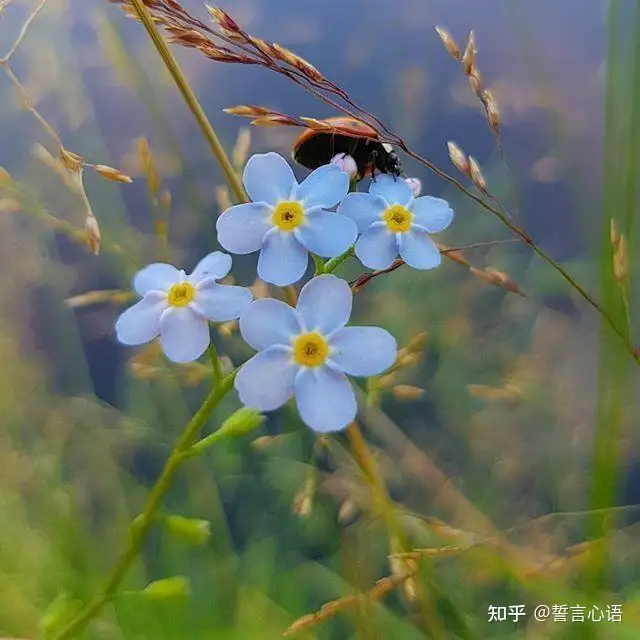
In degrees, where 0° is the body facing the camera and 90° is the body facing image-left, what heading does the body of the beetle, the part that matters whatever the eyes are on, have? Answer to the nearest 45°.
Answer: approximately 270°
